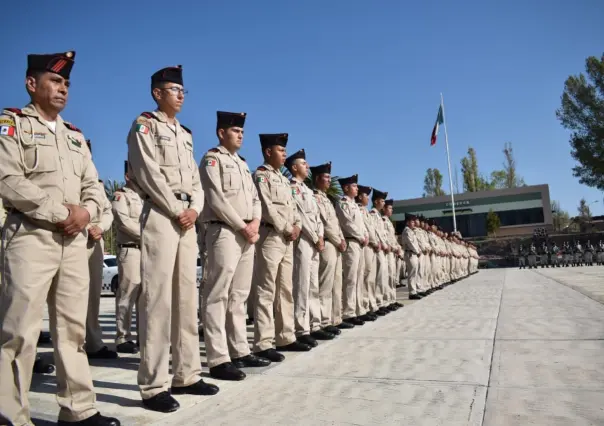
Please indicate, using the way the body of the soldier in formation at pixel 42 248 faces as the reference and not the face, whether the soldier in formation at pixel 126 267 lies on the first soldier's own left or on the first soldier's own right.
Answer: on the first soldier's own left

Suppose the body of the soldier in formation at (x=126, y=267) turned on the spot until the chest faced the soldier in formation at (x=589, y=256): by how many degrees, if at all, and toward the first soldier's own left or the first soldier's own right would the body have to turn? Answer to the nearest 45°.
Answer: approximately 90° to the first soldier's own left

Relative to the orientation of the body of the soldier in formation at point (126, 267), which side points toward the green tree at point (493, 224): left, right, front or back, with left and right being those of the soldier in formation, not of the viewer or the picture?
left

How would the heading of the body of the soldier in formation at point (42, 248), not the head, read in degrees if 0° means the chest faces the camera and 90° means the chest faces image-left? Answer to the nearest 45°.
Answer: approximately 315°

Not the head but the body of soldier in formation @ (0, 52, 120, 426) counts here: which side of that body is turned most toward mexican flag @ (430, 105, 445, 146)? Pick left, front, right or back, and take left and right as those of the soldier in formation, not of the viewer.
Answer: left
